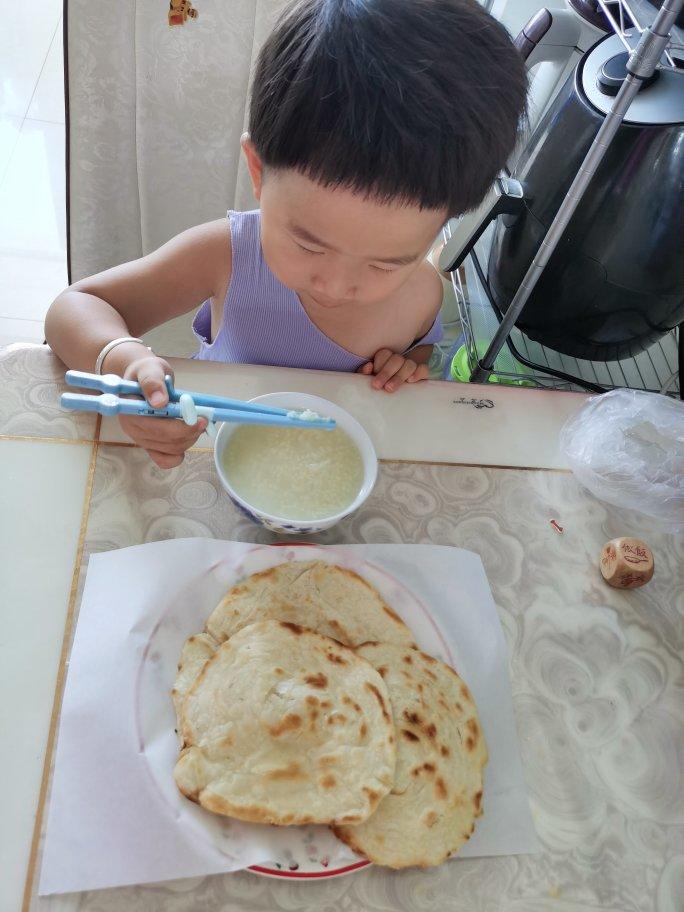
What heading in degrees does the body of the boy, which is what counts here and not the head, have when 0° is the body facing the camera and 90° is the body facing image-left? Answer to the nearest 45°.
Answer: approximately 0°
